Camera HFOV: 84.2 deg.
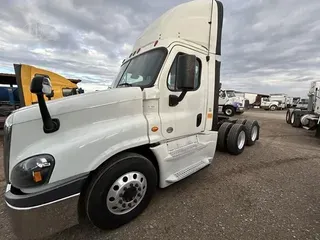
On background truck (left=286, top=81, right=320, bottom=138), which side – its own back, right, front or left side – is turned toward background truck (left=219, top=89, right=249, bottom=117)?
back

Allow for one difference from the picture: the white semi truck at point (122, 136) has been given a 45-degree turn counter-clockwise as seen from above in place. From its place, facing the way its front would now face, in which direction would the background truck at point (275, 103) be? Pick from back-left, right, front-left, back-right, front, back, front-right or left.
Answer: back-left

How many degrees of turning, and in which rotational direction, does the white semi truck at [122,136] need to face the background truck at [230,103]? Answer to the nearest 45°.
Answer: approximately 180°

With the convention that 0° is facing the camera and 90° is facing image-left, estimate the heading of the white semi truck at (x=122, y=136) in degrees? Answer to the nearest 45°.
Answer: approximately 45°

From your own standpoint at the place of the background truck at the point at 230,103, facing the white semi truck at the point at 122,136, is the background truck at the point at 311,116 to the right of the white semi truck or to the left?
left

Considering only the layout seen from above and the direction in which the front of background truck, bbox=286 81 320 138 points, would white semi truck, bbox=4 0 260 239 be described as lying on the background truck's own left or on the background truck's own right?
on the background truck's own right
